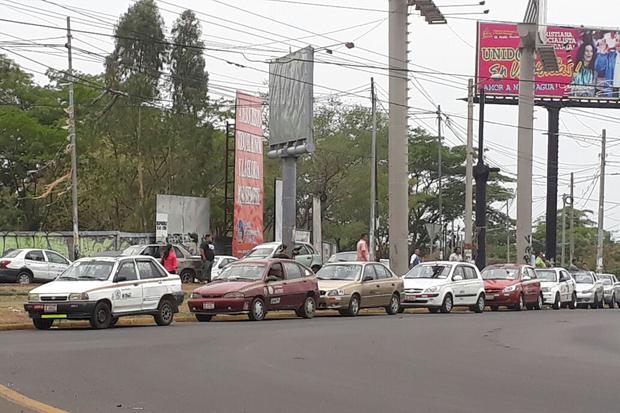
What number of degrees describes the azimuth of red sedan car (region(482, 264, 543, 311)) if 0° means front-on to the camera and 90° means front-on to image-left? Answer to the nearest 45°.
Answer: approximately 45°

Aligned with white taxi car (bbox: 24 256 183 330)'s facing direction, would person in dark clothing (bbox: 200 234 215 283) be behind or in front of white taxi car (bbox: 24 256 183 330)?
behind

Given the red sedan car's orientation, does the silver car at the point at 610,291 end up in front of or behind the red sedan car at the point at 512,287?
behind

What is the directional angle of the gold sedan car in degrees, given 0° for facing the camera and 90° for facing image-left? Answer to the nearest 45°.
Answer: approximately 45°

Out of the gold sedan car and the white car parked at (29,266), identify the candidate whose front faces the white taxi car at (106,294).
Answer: the gold sedan car

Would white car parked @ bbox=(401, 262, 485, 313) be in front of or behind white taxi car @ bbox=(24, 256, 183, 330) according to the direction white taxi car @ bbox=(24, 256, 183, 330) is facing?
behind

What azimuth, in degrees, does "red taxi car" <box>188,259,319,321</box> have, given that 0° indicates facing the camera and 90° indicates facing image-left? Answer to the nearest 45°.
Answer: approximately 45°
